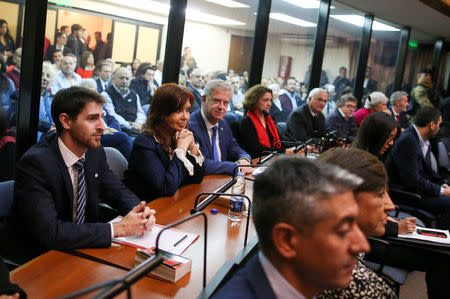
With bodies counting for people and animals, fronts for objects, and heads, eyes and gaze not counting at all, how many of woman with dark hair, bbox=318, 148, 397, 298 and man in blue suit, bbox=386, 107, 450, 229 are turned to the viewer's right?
2

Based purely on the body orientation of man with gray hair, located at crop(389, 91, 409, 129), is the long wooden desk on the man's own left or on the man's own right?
on the man's own right

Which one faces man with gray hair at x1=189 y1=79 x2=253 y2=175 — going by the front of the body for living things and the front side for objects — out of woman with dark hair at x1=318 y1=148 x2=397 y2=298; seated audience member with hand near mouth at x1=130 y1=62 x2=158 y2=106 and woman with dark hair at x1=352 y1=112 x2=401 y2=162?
the seated audience member with hand near mouth

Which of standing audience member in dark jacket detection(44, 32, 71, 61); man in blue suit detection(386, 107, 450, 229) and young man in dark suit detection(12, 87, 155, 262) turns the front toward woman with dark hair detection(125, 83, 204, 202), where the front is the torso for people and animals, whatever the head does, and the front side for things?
the standing audience member in dark jacket

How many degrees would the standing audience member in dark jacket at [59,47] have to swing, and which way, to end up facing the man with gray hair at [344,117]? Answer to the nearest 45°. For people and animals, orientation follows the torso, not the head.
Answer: approximately 90° to their left

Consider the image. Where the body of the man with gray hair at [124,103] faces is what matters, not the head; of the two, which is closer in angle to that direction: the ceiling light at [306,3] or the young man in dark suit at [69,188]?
the young man in dark suit

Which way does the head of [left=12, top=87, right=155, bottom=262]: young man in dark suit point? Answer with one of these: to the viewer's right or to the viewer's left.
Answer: to the viewer's right

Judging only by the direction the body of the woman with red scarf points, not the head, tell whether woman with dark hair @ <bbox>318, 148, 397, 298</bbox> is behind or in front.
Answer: in front

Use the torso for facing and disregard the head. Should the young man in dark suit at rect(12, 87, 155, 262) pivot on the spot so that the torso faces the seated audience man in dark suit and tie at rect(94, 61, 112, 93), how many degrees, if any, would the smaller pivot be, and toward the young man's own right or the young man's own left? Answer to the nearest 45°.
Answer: approximately 135° to the young man's own left

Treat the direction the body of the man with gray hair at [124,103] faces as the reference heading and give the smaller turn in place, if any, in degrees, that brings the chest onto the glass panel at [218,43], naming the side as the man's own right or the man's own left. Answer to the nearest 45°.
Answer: approximately 90° to the man's own left

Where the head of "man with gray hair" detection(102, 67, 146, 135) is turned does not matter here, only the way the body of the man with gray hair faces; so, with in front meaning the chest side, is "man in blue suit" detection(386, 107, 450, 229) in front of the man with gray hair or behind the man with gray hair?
in front
